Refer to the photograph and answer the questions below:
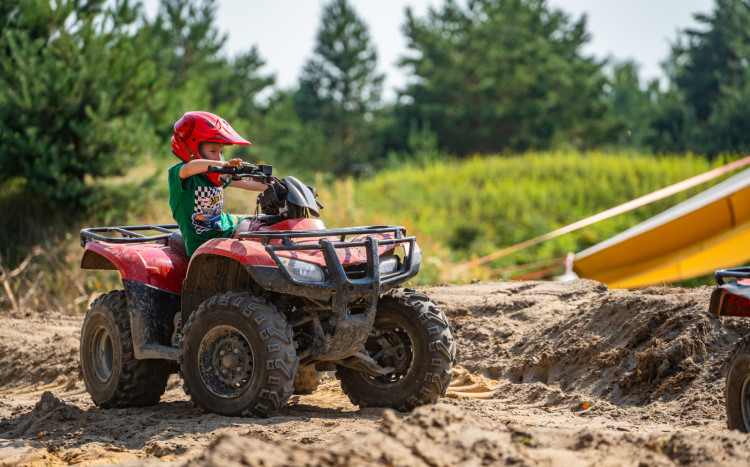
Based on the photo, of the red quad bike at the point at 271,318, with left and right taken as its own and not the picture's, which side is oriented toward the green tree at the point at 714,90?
left

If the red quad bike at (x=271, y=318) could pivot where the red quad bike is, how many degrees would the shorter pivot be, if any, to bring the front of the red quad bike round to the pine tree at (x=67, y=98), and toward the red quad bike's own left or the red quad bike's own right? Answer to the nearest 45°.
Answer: approximately 135° to the red quad bike's own left

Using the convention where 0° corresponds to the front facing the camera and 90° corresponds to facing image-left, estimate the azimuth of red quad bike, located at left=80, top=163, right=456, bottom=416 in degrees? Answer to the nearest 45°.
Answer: approximately 315°

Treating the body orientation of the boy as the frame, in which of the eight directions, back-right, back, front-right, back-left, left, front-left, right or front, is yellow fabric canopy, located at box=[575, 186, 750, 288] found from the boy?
left

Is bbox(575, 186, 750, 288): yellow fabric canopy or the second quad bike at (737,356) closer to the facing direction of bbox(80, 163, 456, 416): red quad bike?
the second quad bike

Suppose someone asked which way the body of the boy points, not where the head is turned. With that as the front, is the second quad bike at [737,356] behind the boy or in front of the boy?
in front

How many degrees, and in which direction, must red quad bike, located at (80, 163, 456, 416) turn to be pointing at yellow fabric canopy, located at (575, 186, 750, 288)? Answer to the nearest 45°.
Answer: approximately 90° to its left

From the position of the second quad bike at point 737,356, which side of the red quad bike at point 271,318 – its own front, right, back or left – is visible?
front

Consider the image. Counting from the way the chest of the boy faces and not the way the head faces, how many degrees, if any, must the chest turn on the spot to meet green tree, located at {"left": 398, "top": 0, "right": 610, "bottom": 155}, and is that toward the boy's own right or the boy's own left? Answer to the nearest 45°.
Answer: approximately 135° to the boy's own left

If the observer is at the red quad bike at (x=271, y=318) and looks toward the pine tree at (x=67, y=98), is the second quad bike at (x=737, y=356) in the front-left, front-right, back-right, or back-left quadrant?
back-right

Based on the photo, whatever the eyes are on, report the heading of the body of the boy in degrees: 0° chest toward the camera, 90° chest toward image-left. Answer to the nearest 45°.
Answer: approximately 315°

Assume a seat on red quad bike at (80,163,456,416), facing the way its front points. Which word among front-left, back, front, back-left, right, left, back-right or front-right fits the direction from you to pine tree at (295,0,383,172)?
back-left

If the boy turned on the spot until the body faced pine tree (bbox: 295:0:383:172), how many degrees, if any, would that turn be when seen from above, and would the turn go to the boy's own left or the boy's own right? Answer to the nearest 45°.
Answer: approximately 135° to the boy's own left
